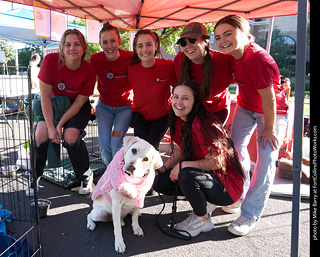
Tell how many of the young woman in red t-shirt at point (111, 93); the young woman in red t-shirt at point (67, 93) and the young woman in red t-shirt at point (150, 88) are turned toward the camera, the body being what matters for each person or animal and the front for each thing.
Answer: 3

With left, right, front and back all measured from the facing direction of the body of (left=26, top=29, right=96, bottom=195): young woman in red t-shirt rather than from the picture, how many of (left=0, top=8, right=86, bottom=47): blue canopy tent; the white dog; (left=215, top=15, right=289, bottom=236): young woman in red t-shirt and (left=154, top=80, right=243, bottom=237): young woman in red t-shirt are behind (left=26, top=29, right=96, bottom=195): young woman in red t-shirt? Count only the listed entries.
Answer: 1

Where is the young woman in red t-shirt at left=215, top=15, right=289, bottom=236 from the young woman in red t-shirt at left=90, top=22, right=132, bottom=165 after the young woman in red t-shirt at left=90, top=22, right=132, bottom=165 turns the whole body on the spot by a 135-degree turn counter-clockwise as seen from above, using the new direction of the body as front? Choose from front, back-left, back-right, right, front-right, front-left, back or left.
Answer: right

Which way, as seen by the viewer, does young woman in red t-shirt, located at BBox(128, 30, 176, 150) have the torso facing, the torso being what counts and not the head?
toward the camera

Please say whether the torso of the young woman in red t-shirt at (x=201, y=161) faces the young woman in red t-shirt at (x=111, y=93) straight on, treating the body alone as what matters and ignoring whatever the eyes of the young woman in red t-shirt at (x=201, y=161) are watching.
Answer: no

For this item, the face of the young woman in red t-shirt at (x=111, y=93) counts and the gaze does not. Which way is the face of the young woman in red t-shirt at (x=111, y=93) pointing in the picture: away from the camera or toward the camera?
toward the camera

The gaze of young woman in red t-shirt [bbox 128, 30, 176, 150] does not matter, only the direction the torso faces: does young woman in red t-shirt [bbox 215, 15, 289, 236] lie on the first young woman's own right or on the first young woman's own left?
on the first young woman's own left

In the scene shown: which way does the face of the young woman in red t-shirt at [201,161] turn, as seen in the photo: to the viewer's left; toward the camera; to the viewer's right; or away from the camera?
toward the camera

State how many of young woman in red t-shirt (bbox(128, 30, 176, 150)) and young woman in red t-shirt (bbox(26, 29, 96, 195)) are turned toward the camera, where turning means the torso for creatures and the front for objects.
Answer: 2

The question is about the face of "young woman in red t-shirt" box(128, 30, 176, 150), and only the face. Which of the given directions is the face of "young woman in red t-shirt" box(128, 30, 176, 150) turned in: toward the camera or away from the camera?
toward the camera

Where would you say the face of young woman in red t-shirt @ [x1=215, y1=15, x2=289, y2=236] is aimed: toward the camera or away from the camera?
toward the camera

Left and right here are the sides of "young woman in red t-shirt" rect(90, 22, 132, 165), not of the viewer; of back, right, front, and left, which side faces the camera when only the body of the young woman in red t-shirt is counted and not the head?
front

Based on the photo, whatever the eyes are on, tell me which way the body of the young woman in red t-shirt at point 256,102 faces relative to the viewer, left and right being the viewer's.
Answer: facing the viewer and to the left of the viewer

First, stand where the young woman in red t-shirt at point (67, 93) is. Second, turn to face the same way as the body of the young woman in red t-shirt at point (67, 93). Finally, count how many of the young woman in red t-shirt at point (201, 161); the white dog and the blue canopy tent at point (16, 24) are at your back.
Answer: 1

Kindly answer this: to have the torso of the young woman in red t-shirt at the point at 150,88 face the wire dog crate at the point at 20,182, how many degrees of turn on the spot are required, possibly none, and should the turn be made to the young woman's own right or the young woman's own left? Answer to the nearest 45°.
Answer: approximately 45° to the young woman's own right
